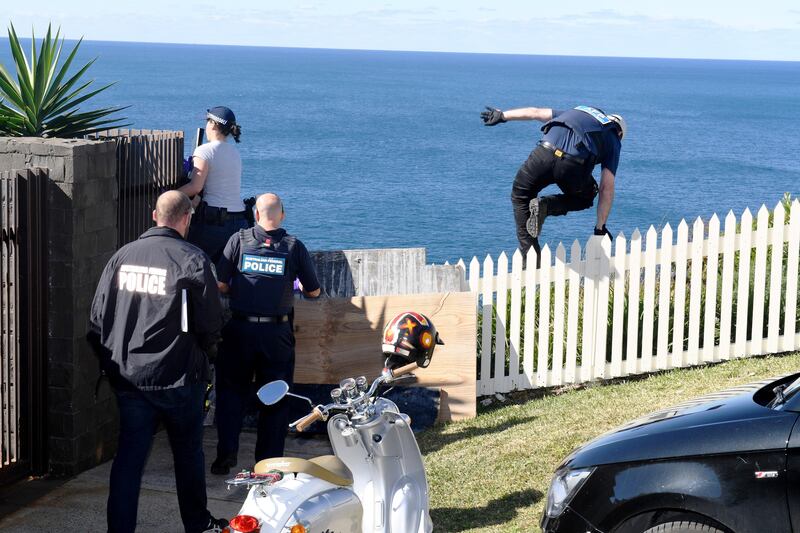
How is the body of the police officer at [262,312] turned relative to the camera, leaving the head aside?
away from the camera

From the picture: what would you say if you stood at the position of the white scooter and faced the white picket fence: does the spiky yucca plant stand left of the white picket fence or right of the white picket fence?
left

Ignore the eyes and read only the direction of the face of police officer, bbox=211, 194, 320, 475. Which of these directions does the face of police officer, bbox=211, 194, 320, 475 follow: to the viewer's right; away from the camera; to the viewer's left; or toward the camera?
away from the camera

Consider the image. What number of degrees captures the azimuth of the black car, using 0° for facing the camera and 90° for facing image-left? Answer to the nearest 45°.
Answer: approximately 90°

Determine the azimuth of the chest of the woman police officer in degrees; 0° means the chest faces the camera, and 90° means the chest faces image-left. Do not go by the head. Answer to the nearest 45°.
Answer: approximately 135°

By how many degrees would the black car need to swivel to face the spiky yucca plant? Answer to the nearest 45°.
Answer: approximately 45° to its right

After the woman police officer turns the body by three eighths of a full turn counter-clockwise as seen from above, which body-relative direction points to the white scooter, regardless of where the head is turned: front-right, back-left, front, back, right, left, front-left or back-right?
front

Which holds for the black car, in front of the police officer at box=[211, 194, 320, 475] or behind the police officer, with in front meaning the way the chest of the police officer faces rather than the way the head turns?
behind

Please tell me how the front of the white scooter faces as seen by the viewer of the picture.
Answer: facing away from the viewer and to the right of the viewer

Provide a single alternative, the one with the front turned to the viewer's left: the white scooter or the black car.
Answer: the black car

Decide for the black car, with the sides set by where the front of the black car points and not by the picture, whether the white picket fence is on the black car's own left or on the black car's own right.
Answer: on the black car's own right

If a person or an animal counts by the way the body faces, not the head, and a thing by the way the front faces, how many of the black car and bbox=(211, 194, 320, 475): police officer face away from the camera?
1

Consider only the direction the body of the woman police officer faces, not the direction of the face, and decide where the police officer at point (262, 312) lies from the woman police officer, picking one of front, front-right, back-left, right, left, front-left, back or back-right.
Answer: back-left
